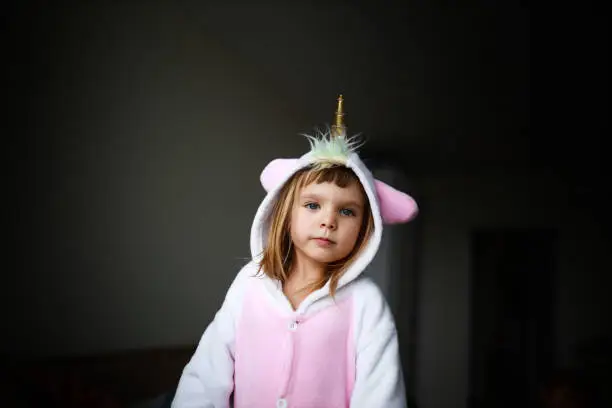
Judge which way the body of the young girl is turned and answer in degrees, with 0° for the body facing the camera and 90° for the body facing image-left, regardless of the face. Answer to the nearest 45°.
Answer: approximately 0°
